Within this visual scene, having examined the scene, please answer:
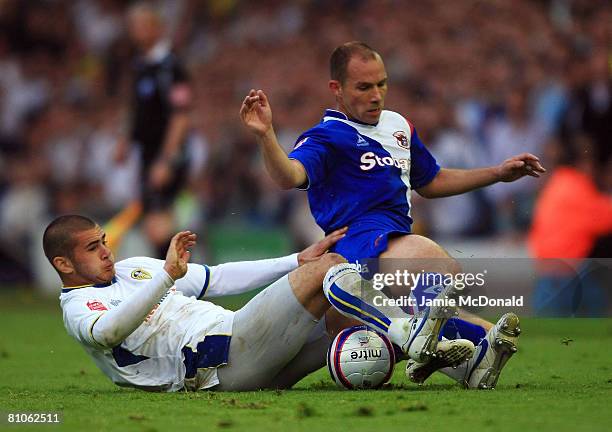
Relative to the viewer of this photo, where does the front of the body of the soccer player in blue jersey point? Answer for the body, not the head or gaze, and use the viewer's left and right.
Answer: facing the viewer and to the right of the viewer

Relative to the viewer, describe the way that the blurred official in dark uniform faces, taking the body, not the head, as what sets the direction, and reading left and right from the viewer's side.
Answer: facing the viewer and to the left of the viewer

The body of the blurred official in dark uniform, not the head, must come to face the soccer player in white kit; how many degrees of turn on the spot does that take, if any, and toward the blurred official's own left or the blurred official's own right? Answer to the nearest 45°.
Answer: approximately 45° to the blurred official's own left

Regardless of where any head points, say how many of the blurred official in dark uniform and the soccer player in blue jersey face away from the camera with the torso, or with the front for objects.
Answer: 0

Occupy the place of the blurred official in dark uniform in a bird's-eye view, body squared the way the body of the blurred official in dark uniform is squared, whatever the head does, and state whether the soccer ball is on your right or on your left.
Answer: on your left

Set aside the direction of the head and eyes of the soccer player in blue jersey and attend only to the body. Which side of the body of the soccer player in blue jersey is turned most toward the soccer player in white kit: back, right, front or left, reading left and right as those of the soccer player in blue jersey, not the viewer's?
right

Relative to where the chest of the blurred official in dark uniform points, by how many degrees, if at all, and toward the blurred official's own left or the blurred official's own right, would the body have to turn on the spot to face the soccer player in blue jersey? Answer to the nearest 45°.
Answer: approximately 45° to the blurred official's own left
